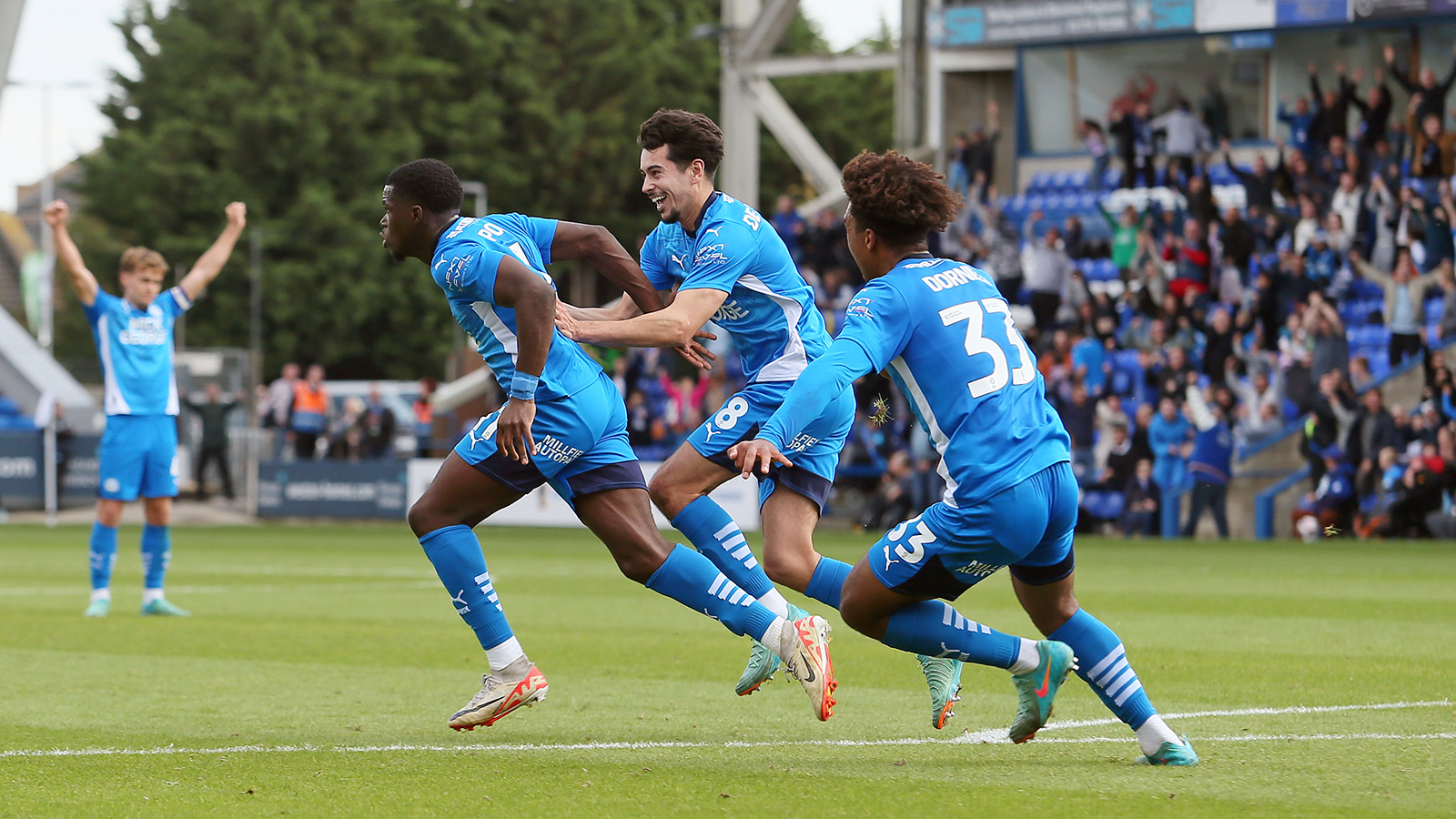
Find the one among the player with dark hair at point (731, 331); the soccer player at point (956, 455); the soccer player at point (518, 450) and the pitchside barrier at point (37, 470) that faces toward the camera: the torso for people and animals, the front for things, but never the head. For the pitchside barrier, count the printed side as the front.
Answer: the pitchside barrier

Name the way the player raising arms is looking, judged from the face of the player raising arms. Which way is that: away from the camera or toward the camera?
toward the camera

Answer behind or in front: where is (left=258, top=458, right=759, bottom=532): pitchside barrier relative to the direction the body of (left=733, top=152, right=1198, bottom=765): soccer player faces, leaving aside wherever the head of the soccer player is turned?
in front

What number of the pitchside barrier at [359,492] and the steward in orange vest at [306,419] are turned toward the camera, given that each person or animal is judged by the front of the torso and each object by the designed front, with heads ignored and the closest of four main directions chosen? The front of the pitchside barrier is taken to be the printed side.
2

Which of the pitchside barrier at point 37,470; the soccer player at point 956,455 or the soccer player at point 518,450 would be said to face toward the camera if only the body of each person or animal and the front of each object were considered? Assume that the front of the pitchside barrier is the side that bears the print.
the pitchside barrier

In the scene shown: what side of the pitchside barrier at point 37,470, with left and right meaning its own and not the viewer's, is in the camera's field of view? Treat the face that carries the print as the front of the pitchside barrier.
front

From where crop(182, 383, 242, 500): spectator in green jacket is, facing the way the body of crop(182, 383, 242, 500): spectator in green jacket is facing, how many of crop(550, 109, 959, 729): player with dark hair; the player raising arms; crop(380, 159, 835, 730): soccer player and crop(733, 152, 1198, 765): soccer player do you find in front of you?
4

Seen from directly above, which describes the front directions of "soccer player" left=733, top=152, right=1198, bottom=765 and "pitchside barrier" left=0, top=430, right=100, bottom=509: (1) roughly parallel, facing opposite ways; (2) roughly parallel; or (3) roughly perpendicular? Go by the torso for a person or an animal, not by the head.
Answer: roughly parallel, facing opposite ways

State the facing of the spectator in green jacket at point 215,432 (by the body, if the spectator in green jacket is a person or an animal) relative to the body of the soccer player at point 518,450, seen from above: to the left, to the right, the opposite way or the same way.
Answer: to the left

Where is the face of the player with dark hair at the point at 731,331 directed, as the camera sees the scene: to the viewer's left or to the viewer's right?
to the viewer's left

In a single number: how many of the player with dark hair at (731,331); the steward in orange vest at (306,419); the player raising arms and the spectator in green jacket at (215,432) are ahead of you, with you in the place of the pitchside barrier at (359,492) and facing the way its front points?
2

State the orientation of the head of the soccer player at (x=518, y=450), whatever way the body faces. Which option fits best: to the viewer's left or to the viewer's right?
to the viewer's left

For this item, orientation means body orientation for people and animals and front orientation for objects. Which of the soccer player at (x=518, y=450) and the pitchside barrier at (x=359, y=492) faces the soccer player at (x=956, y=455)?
the pitchside barrier

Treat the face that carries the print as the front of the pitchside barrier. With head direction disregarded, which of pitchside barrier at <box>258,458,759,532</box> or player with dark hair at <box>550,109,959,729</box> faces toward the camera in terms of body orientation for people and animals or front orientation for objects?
the pitchside barrier

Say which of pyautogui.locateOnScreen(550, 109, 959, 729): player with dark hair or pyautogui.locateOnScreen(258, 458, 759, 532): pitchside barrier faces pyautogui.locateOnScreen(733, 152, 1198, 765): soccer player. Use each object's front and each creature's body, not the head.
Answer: the pitchside barrier

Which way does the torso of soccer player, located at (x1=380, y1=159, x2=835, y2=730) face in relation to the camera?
to the viewer's left

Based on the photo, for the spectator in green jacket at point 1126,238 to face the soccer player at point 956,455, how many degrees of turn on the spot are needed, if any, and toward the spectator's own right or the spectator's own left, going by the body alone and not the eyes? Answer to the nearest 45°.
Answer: approximately 45° to the spectator's own left

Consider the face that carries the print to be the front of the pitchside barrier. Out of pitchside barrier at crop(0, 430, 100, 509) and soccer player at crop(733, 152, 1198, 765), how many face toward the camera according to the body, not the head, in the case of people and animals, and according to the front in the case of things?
1
